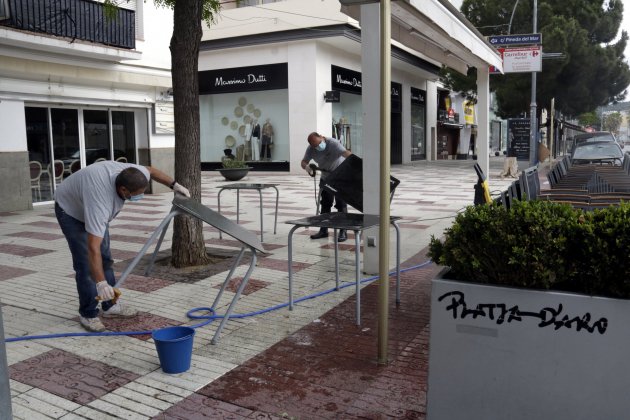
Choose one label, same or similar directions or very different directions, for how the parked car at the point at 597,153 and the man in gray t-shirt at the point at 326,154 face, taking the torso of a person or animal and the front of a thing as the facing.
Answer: same or similar directions

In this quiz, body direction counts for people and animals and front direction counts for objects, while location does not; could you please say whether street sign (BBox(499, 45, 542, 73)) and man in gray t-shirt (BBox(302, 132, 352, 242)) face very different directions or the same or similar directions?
same or similar directions

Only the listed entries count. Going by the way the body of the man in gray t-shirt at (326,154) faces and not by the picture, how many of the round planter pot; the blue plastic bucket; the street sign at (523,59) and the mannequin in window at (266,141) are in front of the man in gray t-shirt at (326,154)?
1

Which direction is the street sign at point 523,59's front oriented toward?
toward the camera

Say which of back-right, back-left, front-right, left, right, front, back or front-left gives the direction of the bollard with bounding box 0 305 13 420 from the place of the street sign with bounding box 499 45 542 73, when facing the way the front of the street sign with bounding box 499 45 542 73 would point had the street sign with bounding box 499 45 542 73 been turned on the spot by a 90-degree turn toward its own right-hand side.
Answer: left

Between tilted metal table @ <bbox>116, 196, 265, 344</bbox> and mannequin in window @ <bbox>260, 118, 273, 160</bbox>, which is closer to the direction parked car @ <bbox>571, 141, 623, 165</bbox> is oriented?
the tilted metal table

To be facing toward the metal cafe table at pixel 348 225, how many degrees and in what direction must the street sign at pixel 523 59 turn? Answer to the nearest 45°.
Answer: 0° — it already faces it

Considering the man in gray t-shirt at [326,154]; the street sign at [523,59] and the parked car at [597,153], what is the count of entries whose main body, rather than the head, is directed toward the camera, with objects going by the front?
3

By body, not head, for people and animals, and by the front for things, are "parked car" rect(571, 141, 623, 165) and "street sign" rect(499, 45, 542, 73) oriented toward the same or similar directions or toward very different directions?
same or similar directions

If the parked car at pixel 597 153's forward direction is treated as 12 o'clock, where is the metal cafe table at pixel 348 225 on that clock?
The metal cafe table is roughly at 12 o'clock from the parked car.

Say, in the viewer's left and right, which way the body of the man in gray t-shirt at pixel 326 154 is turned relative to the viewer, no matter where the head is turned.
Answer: facing the viewer

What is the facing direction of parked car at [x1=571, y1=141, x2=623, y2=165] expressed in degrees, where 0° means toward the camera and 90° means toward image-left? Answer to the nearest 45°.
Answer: approximately 0°

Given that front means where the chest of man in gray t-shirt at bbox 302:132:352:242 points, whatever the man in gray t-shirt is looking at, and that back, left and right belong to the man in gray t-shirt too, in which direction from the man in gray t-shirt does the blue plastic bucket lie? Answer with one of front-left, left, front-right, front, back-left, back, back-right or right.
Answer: front

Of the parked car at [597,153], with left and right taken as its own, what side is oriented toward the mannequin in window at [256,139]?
right

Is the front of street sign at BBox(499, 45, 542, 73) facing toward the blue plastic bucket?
yes
